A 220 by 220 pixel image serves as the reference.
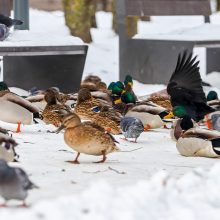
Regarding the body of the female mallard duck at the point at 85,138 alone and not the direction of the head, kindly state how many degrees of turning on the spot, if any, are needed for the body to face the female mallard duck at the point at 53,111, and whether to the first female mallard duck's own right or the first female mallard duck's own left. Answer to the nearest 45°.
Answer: approximately 90° to the first female mallard duck's own right

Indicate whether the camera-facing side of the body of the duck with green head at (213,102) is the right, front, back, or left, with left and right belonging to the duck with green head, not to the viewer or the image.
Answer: left

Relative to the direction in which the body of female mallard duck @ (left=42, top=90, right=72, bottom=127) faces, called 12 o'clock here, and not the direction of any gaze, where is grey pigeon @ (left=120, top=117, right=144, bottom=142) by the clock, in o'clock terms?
The grey pigeon is roughly at 9 o'clock from the female mallard duck.

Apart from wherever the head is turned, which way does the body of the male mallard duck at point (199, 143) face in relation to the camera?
to the viewer's left

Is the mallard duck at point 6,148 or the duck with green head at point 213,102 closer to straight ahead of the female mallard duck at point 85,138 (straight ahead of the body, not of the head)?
the mallard duck

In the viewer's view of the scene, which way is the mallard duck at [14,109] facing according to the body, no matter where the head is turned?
to the viewer's left

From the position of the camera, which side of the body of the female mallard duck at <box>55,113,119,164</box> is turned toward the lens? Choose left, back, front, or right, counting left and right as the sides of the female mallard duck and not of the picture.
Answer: left

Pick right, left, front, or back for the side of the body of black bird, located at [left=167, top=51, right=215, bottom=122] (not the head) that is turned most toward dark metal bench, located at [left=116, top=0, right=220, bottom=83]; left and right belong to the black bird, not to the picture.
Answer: right

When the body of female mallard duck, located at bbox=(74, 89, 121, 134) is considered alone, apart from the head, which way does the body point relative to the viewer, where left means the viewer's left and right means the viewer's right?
facing to the left of the viewer

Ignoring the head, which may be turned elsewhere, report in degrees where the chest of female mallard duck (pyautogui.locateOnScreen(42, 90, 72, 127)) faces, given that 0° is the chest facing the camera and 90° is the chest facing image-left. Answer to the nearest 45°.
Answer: approximately 45°

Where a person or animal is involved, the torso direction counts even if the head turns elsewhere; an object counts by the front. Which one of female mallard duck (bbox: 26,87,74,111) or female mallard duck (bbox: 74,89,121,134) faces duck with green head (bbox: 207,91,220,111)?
female mallard duck (bbox: 26,87,74,111)
